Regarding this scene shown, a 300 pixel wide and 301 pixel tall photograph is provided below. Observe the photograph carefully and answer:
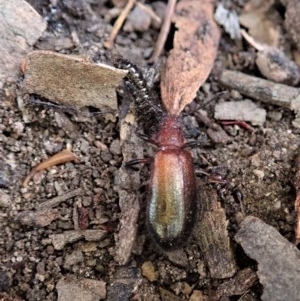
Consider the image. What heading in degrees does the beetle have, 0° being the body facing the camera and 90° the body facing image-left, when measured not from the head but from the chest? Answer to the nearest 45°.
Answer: approximately 180°

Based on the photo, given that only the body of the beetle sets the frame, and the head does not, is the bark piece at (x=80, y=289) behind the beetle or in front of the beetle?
behind

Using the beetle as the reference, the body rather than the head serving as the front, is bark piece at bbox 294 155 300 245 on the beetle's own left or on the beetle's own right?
on the beetle's own right

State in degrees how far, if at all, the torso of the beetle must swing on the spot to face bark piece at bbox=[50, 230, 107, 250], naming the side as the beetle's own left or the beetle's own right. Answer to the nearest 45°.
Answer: approximately 135° to the beetle's own left

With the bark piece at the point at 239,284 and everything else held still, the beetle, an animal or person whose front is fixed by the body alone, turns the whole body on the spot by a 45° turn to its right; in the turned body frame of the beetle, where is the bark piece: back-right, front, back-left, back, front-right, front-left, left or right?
right

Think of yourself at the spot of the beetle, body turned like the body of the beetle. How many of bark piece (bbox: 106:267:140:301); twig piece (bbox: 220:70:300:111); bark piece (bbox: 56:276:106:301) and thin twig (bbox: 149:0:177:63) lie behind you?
2

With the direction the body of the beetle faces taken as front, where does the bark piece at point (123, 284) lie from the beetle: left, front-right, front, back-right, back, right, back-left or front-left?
back

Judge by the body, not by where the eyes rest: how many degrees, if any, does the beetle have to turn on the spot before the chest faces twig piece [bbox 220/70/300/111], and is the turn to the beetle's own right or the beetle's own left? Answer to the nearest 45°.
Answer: approximately 45° to the beetle's own right

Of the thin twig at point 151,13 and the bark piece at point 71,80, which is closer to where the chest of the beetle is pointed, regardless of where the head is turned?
the thin twig

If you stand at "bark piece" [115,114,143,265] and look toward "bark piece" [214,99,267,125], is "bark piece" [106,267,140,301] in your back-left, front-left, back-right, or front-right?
back-right

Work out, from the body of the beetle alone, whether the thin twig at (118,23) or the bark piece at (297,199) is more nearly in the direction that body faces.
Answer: the thin twig

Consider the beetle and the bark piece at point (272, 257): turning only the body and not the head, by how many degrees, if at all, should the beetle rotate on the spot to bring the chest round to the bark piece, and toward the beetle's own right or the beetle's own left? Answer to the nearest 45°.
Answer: approximately 135° to the beetle's own right

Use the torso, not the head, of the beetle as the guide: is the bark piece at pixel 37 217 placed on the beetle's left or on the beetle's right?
on the beetle's left

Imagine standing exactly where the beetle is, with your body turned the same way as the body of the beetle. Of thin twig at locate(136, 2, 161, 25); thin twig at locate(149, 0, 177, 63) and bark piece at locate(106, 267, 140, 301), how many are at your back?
1

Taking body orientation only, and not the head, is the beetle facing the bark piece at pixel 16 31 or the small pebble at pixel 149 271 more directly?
the bark piece

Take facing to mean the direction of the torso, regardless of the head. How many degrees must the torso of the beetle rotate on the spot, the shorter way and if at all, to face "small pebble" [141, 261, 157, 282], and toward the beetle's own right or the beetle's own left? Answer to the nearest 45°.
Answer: approximately 180°

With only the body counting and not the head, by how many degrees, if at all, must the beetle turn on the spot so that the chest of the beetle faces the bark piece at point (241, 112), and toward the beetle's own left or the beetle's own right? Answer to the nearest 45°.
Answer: approximately 45° to the beetle's own right
